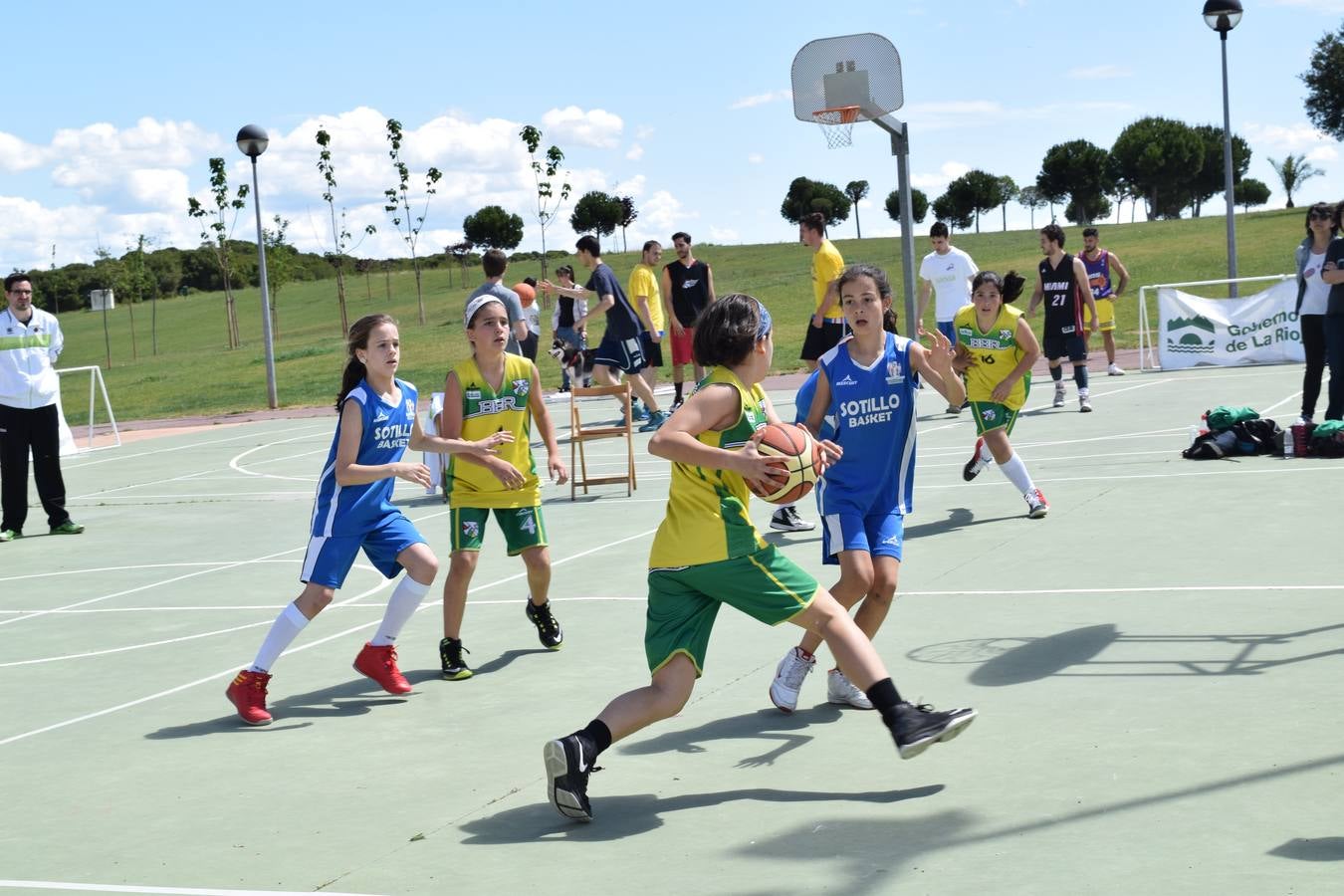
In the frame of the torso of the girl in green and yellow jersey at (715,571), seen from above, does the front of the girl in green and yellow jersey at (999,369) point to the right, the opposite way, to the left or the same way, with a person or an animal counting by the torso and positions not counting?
to the right

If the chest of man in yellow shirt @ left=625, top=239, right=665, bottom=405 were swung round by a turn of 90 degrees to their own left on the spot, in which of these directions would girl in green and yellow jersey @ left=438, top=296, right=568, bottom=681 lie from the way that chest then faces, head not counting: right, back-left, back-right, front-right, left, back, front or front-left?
back

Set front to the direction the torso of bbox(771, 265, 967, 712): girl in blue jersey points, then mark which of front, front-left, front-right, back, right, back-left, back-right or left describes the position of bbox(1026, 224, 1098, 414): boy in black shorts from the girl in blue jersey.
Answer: back

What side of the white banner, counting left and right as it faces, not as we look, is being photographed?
front

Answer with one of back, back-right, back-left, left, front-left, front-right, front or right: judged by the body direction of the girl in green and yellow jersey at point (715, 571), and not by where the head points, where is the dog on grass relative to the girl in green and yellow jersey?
left

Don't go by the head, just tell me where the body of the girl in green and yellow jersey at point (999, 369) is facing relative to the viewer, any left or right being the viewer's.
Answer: facing the viewer

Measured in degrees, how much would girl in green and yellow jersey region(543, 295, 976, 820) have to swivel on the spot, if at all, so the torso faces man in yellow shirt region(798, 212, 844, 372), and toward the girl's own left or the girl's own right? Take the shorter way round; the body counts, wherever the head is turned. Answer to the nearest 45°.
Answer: approximately 90° to the girl's own left

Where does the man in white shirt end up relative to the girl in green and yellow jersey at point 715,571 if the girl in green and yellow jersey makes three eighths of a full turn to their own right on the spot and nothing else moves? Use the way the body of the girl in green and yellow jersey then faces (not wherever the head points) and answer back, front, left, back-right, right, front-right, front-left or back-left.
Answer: back-right
